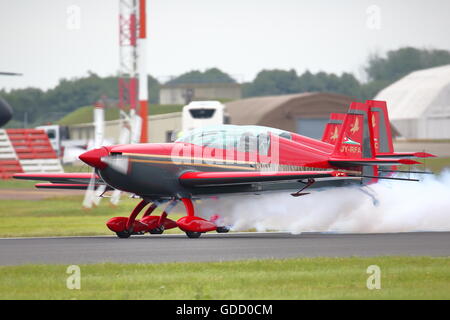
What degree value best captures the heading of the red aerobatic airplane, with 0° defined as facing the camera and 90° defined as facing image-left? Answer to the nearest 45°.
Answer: approximately 45°
